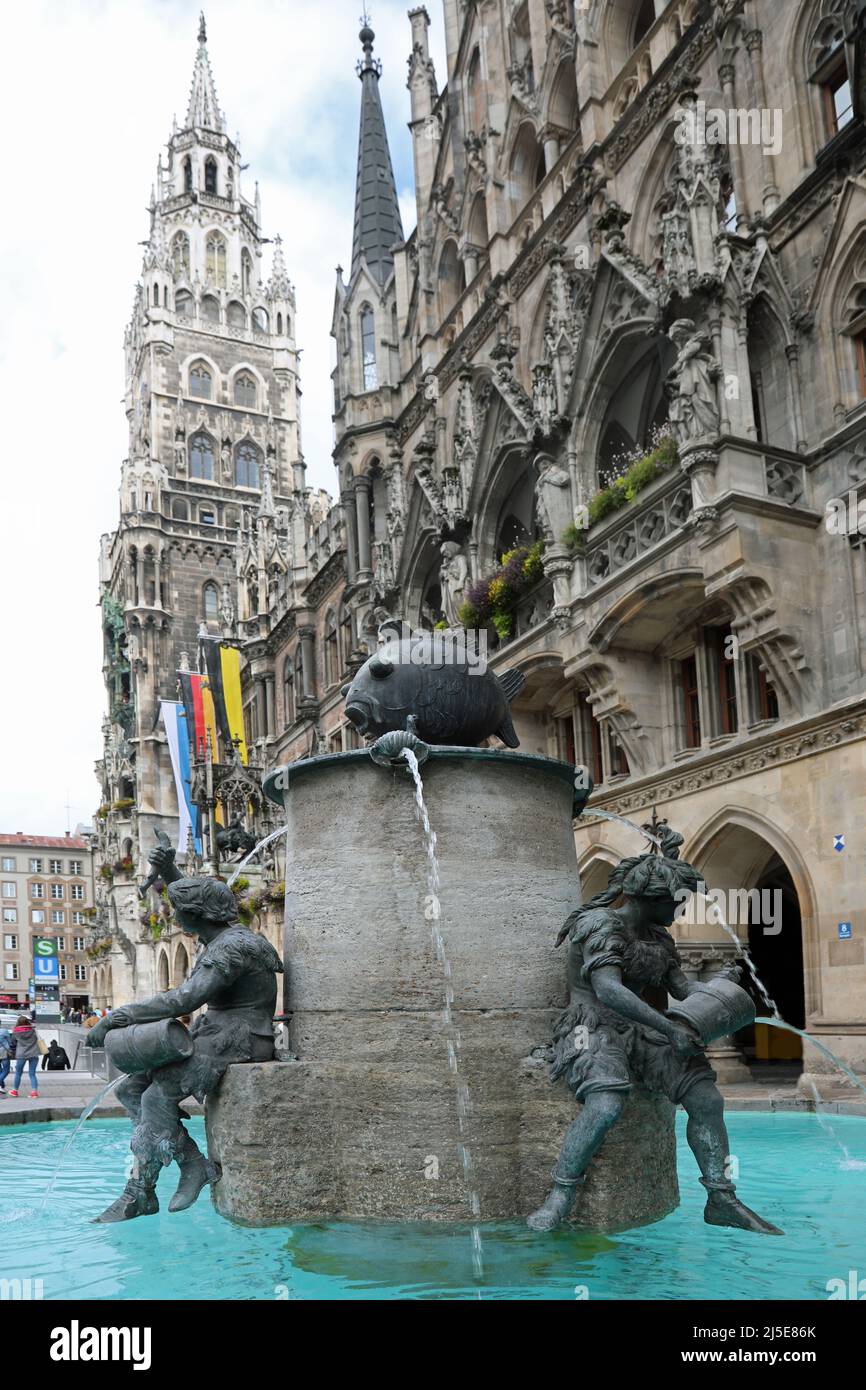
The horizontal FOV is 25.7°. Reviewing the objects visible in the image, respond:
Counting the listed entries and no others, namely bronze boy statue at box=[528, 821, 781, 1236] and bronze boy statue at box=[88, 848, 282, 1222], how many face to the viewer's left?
1

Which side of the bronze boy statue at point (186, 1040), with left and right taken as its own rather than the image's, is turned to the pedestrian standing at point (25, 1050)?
right

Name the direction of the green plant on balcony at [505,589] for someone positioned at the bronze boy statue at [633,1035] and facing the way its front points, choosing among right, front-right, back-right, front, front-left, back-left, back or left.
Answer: back-left

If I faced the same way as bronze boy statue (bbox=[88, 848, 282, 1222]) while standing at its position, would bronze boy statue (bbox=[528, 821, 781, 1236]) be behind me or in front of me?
behind

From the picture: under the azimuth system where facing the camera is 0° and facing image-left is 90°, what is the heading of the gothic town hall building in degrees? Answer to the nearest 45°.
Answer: approximately 45°

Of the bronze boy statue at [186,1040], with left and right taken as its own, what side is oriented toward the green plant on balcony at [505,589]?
right

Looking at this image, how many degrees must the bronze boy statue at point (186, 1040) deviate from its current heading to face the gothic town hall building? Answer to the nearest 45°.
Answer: approximately 135° to its right

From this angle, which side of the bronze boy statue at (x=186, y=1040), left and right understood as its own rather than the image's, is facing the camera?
left

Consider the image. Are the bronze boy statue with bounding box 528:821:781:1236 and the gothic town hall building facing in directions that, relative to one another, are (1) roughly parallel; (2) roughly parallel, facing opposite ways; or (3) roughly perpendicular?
roughly perpendicular

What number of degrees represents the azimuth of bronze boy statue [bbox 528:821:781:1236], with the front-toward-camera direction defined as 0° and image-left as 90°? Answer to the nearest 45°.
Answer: approximately 315°

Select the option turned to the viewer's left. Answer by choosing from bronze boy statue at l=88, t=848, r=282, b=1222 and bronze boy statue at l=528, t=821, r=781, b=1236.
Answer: bronze boy statue at l=88, t=848, r=282, b=1222
